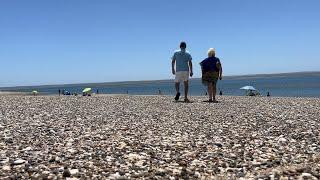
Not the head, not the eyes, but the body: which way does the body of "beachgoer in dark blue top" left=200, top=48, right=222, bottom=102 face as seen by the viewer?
away from the camera

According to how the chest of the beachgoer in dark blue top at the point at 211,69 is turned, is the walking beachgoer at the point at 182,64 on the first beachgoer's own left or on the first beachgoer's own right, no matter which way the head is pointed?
on the first beachgoer's own left
